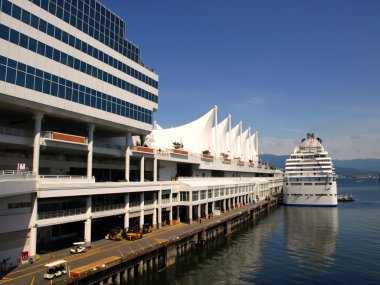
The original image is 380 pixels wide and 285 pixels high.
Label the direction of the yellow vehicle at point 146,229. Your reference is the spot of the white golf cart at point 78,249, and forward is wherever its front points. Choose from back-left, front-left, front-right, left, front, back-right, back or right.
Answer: back

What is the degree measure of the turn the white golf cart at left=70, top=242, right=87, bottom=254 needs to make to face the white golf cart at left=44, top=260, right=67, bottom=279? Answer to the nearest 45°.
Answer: approximately 45° to its left

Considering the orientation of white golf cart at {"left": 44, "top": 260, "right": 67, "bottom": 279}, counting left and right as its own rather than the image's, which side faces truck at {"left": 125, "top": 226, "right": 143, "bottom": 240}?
back

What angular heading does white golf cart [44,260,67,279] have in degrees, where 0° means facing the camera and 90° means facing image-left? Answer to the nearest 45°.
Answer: approximately 45°

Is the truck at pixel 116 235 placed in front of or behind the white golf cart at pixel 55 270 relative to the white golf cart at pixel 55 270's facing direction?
behind

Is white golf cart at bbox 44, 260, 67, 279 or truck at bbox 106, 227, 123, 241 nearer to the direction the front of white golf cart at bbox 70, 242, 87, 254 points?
the white golf cart at bbox 44, 260, 67, 279

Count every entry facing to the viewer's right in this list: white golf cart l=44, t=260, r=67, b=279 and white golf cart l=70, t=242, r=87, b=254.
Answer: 0

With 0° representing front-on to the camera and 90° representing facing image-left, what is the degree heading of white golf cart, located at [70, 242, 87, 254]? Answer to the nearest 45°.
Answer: approximately 45°

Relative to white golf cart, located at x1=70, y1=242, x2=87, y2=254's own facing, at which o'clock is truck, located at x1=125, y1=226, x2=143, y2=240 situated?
The truck is roughly at 6 o'clock from the white golf cart.

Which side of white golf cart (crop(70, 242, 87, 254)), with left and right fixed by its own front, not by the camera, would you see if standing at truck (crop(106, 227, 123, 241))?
back

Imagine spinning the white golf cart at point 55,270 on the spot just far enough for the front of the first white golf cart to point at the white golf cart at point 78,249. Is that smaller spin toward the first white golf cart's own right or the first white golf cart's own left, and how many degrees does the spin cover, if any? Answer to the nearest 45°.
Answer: approximately 135° to the first white golf cart's own right

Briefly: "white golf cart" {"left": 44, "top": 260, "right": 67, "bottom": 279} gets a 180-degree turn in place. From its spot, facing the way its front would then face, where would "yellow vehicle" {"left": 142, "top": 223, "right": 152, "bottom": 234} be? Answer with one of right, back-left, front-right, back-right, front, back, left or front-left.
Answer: front
